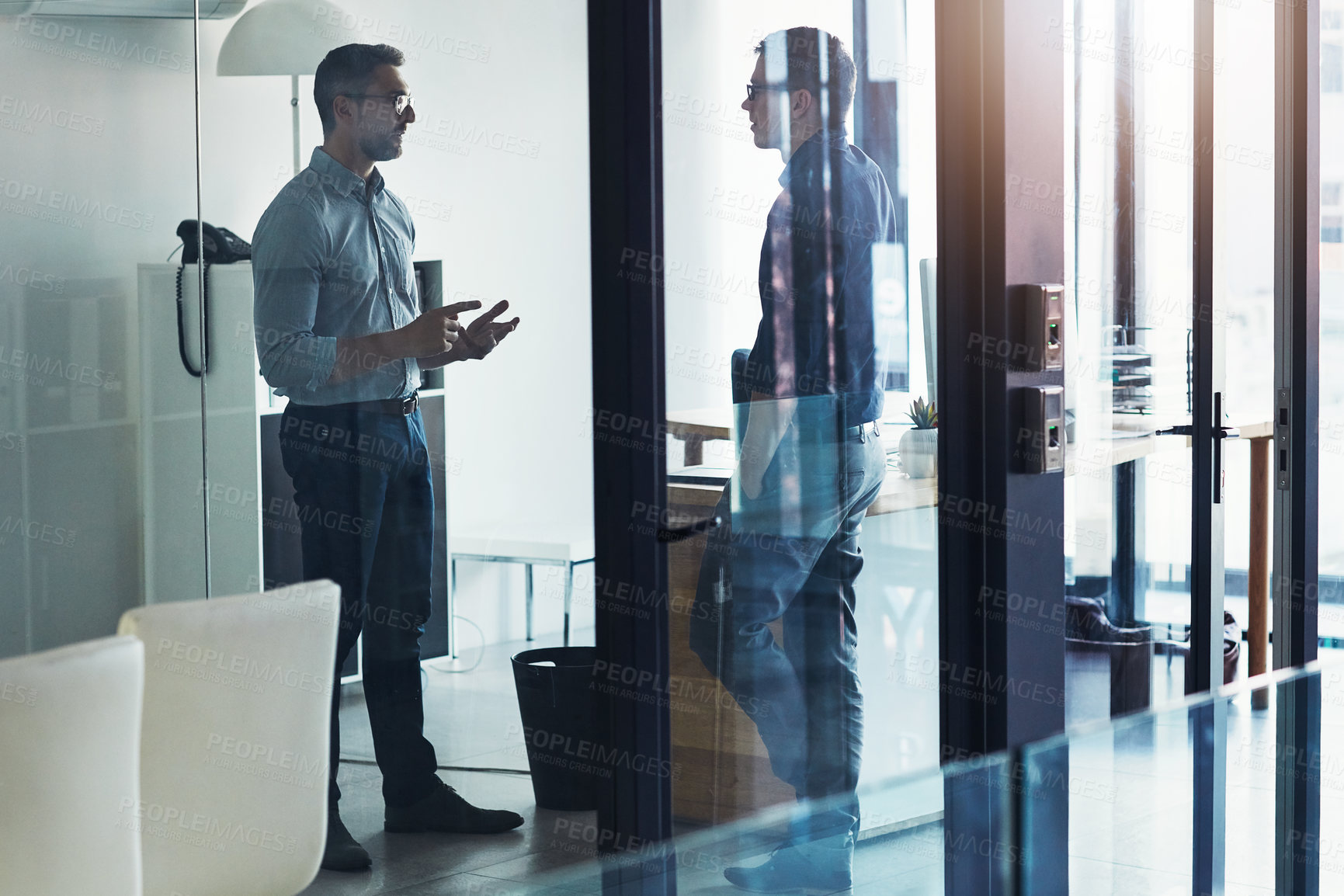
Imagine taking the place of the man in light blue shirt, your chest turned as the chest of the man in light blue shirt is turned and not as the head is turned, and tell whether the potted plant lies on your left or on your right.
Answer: on your left

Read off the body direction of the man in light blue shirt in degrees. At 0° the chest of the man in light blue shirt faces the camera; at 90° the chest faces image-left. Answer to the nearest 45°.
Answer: approximately 315°

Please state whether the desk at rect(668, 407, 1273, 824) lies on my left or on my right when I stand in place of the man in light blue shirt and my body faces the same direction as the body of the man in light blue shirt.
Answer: on my left
